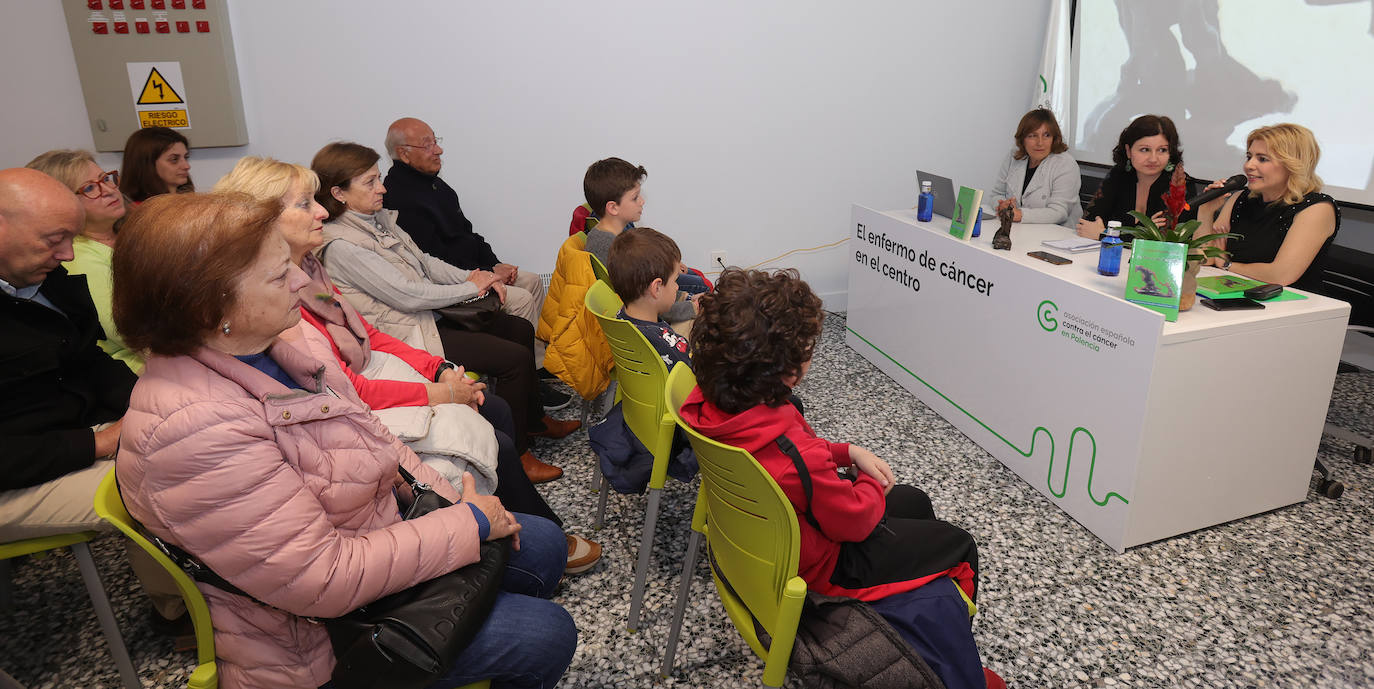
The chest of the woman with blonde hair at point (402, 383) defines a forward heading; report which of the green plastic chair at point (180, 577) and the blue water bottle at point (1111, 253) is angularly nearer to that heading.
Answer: the blue water bottle

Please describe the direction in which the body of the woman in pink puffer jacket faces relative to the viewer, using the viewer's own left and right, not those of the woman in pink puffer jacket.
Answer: facing to the right of the viewer

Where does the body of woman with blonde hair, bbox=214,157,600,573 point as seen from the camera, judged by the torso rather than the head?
to the viewer's right

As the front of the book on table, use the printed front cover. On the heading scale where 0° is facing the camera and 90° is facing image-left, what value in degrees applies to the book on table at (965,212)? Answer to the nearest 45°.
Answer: approximately 45°

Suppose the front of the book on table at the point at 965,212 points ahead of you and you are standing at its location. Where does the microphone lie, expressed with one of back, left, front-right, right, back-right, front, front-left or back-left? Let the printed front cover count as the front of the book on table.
back-left

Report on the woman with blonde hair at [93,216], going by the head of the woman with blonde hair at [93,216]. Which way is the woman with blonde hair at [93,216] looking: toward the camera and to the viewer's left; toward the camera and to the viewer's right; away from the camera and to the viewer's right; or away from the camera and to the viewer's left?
toward the camera and to the viewer's right

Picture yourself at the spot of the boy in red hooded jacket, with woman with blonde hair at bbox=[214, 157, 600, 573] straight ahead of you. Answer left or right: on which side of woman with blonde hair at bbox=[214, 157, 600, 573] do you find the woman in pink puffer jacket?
left

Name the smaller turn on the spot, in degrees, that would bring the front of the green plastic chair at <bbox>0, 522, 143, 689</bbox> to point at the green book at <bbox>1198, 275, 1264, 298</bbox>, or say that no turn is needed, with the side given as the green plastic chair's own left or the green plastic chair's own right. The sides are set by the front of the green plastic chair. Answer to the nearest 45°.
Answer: approximately 45° to the green plastic chair's own right

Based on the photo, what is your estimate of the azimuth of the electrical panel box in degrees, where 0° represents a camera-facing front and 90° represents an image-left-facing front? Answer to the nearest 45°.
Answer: approximately 0°

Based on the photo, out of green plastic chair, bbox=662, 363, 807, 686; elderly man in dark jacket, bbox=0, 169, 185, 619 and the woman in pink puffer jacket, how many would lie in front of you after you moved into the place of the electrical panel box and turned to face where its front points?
3

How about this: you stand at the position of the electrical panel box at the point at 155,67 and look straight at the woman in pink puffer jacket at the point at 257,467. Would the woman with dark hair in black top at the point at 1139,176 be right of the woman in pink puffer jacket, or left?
left

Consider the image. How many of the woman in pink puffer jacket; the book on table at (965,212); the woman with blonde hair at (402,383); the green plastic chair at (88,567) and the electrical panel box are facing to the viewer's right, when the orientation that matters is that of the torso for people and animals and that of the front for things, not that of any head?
3

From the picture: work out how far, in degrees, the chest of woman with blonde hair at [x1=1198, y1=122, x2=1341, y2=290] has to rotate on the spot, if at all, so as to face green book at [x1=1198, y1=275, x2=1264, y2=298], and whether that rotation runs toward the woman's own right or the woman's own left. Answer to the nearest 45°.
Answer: approximately 45° to the woman's own left

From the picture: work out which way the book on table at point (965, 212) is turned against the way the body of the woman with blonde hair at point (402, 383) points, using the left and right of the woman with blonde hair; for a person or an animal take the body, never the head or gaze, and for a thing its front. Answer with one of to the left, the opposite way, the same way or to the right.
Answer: the opposite way

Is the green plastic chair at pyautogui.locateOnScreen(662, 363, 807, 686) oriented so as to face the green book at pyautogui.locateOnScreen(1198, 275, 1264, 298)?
yes

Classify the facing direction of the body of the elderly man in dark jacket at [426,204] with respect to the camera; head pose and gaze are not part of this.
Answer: to the viewer's right

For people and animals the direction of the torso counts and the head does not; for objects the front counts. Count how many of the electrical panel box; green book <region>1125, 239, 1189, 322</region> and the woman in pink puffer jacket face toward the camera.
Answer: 2

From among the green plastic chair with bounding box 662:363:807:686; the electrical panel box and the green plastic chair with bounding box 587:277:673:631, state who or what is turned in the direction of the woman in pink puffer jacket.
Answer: the electrical panel box

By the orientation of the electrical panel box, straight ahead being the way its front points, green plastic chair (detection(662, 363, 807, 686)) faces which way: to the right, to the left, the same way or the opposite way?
to the left
